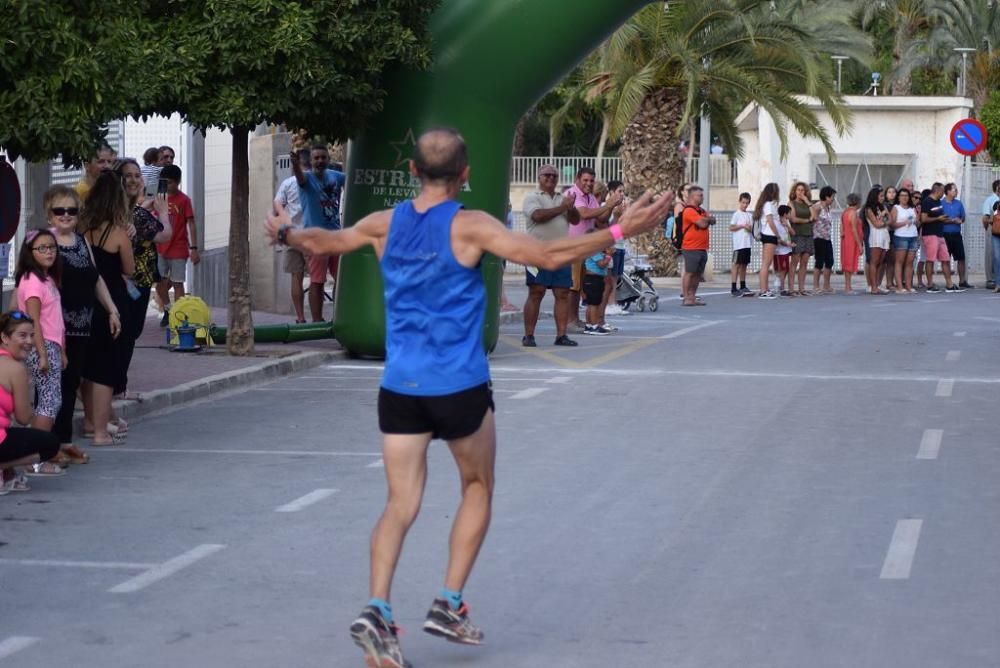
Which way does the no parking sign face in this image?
toward the camera

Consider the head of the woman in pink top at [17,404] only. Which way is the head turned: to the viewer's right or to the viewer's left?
to the viewer's right

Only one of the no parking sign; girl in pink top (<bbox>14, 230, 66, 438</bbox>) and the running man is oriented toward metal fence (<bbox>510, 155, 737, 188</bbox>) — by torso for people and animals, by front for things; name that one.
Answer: the running man

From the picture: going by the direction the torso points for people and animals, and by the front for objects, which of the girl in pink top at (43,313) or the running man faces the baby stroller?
the running man

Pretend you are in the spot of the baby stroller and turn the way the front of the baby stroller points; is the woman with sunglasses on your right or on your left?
on your right

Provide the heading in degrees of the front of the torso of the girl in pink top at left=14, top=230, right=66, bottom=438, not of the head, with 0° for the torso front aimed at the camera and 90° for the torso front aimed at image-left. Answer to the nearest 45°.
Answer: approximately 315°

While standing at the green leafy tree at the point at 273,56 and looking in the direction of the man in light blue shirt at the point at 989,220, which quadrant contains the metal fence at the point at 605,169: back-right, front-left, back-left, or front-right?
front-left

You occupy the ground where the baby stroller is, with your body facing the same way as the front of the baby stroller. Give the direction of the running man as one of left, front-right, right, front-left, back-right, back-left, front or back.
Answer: front-right

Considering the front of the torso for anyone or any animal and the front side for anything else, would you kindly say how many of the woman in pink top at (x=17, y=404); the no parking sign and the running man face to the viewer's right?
1

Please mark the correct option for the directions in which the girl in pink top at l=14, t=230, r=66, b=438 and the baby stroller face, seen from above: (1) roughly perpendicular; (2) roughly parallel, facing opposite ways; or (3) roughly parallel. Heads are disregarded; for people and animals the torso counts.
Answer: roughly parallel

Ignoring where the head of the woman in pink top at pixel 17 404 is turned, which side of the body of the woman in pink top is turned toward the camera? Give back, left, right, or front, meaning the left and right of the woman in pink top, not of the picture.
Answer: right

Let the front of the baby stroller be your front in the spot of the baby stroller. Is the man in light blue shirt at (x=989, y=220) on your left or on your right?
on your left

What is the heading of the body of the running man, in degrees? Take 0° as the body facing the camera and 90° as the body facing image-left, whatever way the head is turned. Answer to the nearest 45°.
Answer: approximately 180°

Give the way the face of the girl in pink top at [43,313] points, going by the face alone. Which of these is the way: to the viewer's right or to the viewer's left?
to the viewer's right

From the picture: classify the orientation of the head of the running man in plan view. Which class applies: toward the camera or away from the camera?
away from the camera

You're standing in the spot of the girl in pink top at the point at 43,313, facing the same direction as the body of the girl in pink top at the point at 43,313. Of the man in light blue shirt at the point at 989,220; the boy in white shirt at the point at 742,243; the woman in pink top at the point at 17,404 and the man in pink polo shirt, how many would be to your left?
3

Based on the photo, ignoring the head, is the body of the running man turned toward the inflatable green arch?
yes
